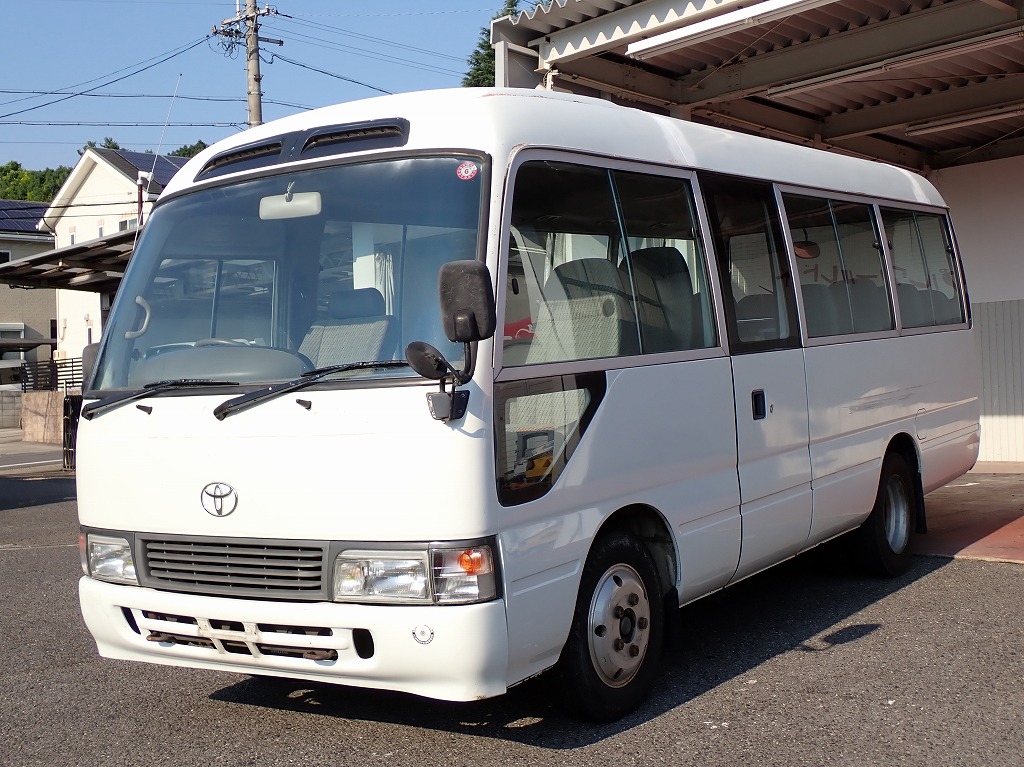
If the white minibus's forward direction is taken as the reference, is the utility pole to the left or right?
on its right

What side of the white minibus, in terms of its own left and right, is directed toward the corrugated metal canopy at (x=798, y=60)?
back

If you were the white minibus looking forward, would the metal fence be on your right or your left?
on your right

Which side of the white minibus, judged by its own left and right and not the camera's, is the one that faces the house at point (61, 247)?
right

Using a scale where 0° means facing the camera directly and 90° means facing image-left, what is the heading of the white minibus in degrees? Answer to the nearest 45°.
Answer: approximately 45°

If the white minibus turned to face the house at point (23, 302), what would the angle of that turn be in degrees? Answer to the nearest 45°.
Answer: approximately 90° to its right
